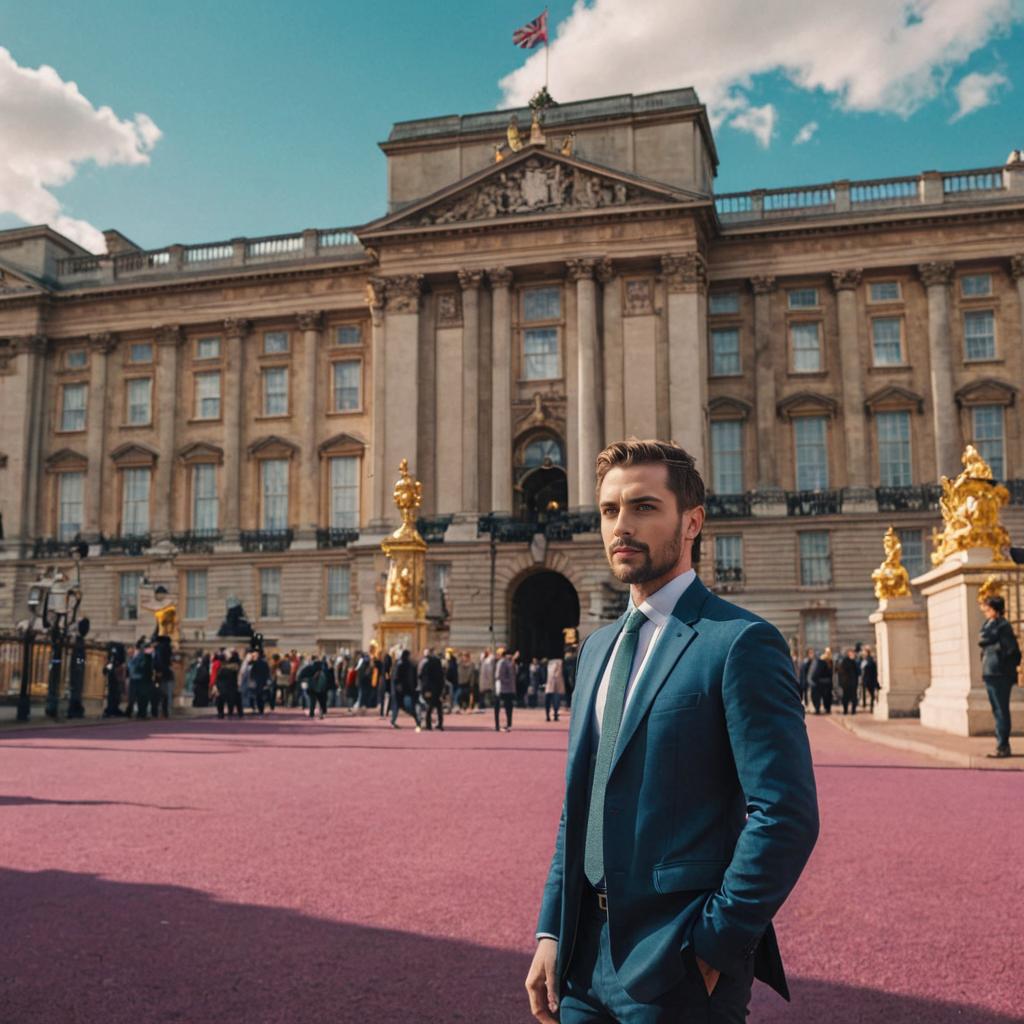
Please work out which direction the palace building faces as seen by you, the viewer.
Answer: facing the viewer

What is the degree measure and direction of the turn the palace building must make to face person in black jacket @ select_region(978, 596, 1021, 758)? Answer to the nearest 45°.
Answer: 0° — it already faces them

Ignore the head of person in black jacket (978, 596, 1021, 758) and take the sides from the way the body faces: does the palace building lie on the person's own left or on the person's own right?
on the person's own right

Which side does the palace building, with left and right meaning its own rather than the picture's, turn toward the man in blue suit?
front

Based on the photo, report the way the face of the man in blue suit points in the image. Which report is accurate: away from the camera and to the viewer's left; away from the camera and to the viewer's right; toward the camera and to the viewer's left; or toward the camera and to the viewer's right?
toward the camera and to the viewer's left

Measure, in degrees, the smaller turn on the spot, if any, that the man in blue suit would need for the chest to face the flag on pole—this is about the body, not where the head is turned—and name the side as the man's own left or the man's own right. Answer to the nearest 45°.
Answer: approximately 135° to the man's own right

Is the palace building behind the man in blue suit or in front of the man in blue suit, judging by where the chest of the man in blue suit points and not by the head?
behind

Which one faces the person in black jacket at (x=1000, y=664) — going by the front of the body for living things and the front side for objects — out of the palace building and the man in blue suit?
the palace building
